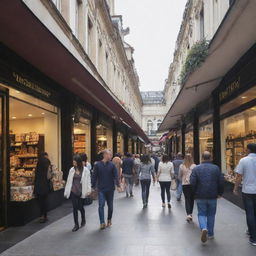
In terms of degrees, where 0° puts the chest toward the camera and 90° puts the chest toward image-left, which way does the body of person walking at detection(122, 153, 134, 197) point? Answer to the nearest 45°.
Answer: approximately 180°

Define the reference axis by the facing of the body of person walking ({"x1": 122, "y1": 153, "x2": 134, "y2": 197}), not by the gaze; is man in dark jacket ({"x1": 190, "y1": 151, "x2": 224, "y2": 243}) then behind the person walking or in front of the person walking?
behind

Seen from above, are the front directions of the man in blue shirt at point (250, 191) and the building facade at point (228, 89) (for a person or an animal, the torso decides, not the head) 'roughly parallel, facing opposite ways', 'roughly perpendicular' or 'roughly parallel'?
roughly perpendicular

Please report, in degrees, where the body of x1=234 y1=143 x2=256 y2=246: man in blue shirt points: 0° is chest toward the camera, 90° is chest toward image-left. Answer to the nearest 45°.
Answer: approximately 180°

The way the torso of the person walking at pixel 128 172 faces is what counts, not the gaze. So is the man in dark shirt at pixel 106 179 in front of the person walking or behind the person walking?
behind

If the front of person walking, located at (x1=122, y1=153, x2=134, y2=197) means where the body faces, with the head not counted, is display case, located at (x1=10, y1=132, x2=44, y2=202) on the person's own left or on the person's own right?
on the person's own left

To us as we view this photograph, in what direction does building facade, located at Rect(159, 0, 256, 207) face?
facing to the left of the viewer

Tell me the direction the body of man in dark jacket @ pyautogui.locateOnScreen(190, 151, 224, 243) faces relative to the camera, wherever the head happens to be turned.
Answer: away from the camera

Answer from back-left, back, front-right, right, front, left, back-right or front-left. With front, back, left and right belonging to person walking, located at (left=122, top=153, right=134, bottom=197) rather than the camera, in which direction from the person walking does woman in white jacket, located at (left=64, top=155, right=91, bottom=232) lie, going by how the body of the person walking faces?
back
